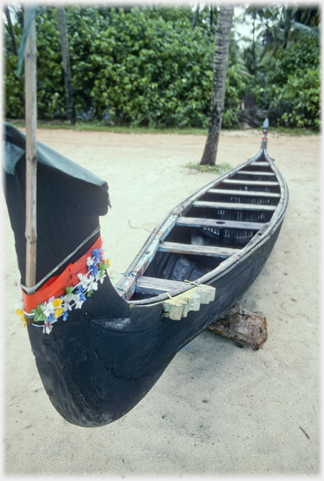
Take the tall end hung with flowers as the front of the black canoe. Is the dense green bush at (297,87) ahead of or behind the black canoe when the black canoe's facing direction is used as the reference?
behind

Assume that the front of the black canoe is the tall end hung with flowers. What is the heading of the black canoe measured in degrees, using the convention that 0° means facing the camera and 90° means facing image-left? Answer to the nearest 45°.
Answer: approximately 45°

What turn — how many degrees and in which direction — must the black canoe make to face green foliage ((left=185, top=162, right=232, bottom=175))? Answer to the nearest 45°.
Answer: approximately 135° to its right
